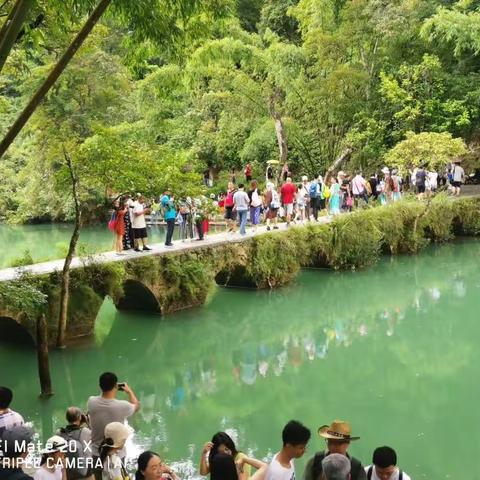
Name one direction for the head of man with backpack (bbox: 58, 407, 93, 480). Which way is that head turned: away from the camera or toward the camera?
away from the camera

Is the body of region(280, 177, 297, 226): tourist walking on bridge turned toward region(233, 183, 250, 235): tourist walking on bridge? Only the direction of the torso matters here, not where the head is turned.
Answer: no

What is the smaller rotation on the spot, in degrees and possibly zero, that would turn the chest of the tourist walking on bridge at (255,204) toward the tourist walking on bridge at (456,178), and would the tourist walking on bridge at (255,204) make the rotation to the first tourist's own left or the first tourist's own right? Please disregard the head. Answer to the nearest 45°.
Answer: approximately 45° to the first tourist's own right

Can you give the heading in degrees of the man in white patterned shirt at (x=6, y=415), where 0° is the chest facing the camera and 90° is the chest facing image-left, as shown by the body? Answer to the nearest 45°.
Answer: approximately 180°

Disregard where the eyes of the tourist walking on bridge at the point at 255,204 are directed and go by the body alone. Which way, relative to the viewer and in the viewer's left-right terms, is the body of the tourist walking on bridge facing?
facing away from the viewer and to the right of the viewer

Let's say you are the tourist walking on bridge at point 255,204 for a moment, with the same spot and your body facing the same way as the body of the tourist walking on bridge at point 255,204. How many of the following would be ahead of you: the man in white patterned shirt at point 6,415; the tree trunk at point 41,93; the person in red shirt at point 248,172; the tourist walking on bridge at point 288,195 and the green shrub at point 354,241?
2

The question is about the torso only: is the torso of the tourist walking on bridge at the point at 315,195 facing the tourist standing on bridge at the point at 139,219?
no

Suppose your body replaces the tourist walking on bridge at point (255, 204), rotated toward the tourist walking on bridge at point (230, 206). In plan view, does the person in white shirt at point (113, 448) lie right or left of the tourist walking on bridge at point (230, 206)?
left
